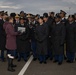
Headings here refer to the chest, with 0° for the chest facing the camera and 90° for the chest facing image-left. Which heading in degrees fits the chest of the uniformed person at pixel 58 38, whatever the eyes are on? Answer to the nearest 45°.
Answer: approximately 0°

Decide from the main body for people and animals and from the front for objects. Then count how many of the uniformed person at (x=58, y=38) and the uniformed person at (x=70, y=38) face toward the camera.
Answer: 2

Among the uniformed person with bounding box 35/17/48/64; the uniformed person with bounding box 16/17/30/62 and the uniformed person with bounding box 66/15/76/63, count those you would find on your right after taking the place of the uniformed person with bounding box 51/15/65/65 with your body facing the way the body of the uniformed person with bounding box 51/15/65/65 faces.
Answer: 2

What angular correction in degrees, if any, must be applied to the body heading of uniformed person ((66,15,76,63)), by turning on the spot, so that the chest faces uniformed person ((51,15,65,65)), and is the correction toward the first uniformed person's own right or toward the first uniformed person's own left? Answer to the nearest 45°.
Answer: approximately 45° to the first uniformed person's own right

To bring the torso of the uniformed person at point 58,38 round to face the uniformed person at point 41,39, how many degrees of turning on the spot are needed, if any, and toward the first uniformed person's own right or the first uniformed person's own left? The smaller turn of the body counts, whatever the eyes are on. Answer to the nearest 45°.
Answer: approximately 90° to the first uniformed person's own right

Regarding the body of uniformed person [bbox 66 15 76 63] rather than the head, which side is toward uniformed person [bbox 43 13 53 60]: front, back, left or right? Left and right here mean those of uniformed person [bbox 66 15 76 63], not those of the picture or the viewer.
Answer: right

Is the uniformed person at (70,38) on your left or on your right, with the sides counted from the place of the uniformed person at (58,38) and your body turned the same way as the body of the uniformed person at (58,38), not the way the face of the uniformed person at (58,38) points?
on your left

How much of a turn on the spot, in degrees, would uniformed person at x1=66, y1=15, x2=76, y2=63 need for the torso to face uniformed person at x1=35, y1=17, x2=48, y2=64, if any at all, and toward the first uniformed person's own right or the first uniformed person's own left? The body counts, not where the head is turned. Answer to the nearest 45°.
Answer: approximately 90° to the first uniformed person's own right
